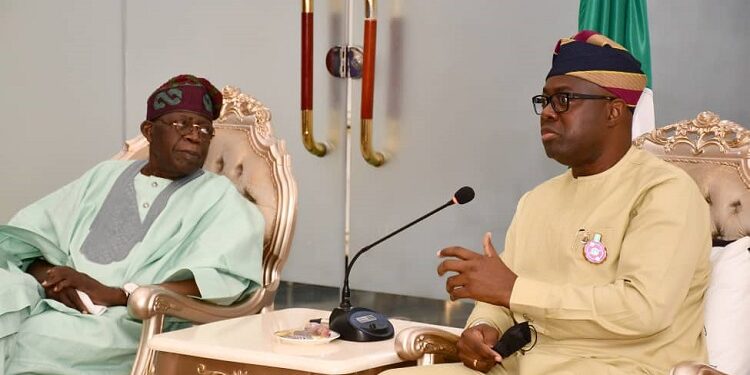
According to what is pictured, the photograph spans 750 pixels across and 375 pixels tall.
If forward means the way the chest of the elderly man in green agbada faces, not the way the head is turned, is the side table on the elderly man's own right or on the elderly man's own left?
on the elderly man's own left

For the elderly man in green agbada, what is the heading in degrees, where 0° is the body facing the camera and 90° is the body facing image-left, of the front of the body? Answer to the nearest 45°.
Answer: approximately 45°

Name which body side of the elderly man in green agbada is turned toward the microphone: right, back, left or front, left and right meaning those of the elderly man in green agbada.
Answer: left

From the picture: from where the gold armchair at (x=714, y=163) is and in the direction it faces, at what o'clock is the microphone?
The microphone is roughly at 1 o'clock from the gold armchair.

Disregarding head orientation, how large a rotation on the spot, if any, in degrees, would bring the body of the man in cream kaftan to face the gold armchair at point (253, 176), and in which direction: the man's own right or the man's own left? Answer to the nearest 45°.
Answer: approximately 90° to the man's own right

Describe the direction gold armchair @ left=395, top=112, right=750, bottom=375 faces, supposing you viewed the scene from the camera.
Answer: facing the viewer and to the left of the viewer

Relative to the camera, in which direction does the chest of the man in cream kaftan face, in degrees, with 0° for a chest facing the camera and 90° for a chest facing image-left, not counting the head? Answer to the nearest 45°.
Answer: approximately 45°

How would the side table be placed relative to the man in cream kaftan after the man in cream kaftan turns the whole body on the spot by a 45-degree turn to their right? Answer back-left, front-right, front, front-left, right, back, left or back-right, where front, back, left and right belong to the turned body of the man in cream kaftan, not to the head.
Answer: front

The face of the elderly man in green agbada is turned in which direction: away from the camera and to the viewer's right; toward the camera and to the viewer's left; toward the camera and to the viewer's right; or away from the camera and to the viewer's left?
toward the camera and to the viewer's right

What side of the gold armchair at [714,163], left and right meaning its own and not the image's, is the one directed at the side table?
front

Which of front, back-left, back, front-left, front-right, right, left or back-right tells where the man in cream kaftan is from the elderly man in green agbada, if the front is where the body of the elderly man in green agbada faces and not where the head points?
left
